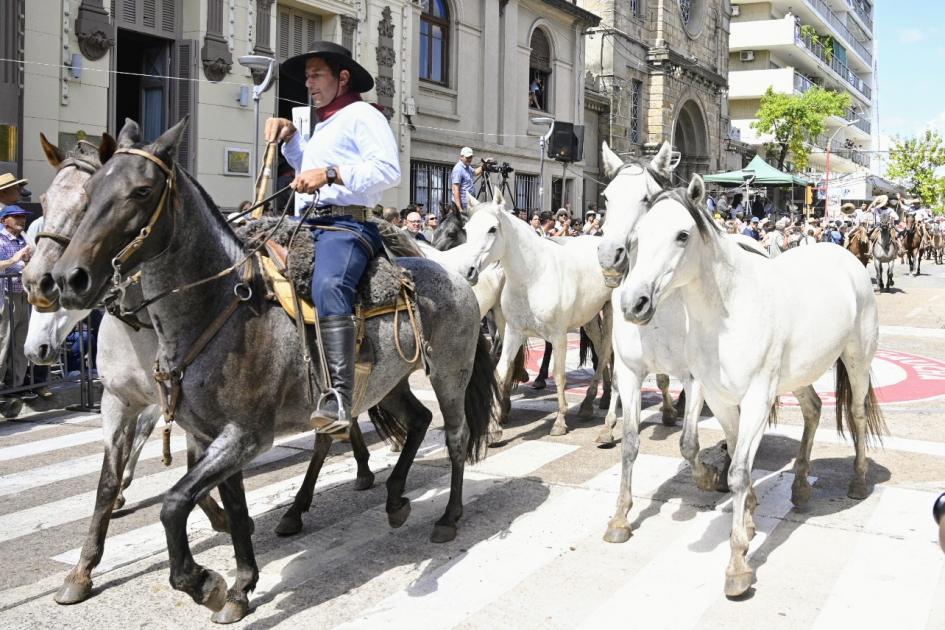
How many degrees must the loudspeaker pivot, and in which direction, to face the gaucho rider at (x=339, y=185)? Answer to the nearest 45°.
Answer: approximately 45° to its left

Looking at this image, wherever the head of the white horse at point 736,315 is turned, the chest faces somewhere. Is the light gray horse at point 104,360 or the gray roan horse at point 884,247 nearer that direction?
the light gray horse

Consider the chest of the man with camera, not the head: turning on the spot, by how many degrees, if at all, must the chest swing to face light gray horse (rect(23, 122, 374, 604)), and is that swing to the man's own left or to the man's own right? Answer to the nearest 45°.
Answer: approximately 45° to the man's own right

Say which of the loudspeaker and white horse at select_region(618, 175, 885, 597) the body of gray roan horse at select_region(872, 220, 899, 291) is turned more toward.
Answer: the white horse

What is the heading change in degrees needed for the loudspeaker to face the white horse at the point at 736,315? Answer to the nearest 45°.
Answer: approximately 45° to its left

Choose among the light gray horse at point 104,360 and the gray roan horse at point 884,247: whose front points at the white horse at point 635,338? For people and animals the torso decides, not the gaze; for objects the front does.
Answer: the gray roan horse

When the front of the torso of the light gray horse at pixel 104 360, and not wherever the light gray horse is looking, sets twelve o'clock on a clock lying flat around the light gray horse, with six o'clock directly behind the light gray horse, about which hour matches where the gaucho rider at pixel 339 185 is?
The gaucho rider is roughly at 8 o'clock from the light gray horse.

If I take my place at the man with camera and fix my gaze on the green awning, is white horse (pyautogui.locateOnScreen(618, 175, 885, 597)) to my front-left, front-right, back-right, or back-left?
back-right

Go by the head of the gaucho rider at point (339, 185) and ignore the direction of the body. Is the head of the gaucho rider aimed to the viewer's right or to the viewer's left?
to the viewer's left
